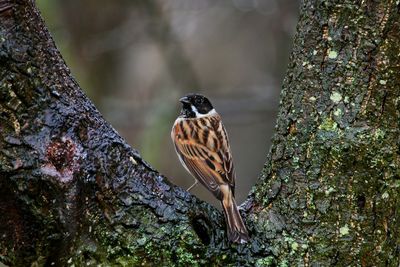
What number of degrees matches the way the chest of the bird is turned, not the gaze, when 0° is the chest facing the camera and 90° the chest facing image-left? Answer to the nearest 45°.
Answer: approximately 135°
